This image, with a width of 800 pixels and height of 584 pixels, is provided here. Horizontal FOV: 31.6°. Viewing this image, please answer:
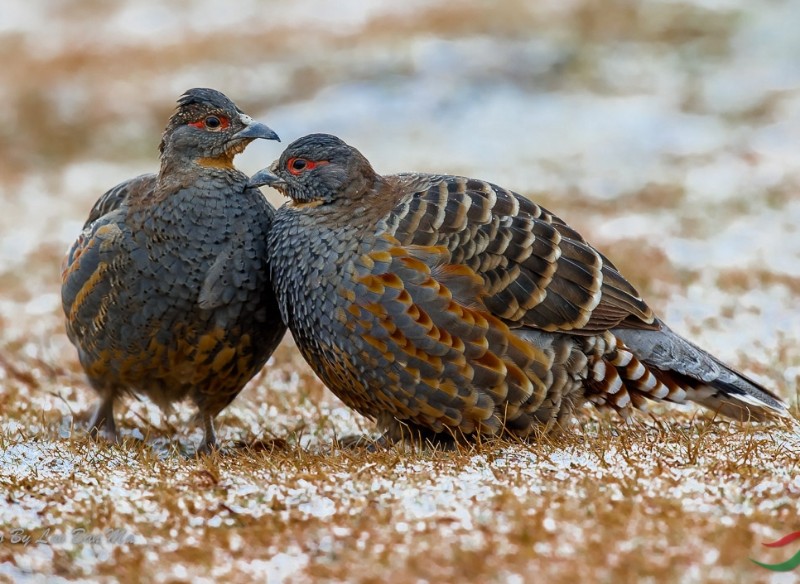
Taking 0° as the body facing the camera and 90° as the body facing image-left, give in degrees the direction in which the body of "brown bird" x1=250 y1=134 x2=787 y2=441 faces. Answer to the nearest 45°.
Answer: approximately 90°

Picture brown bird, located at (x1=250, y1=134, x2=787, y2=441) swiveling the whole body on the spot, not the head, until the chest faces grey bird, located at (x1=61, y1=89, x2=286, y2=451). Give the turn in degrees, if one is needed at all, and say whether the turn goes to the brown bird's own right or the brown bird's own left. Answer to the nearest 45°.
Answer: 0° — it already faces it
